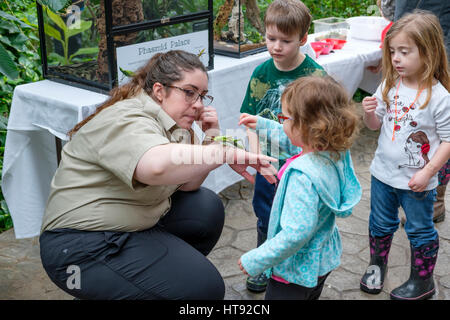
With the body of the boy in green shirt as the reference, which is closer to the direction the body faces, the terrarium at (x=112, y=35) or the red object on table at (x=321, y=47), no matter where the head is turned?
the terrarium

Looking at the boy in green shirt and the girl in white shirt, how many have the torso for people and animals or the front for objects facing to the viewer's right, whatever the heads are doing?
0

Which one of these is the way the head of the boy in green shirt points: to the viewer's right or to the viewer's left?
to the viewer's left

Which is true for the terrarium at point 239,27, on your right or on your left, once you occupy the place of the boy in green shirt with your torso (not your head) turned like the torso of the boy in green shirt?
on your right

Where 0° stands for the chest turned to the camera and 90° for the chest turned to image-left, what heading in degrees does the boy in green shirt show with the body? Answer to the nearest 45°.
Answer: approximately 45°

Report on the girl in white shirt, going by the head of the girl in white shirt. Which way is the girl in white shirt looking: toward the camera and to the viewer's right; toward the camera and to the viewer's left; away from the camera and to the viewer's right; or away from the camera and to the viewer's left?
toward the camera and to the viewer's left

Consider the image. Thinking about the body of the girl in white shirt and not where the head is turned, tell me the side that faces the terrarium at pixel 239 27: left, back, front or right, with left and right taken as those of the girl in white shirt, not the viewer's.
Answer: right
